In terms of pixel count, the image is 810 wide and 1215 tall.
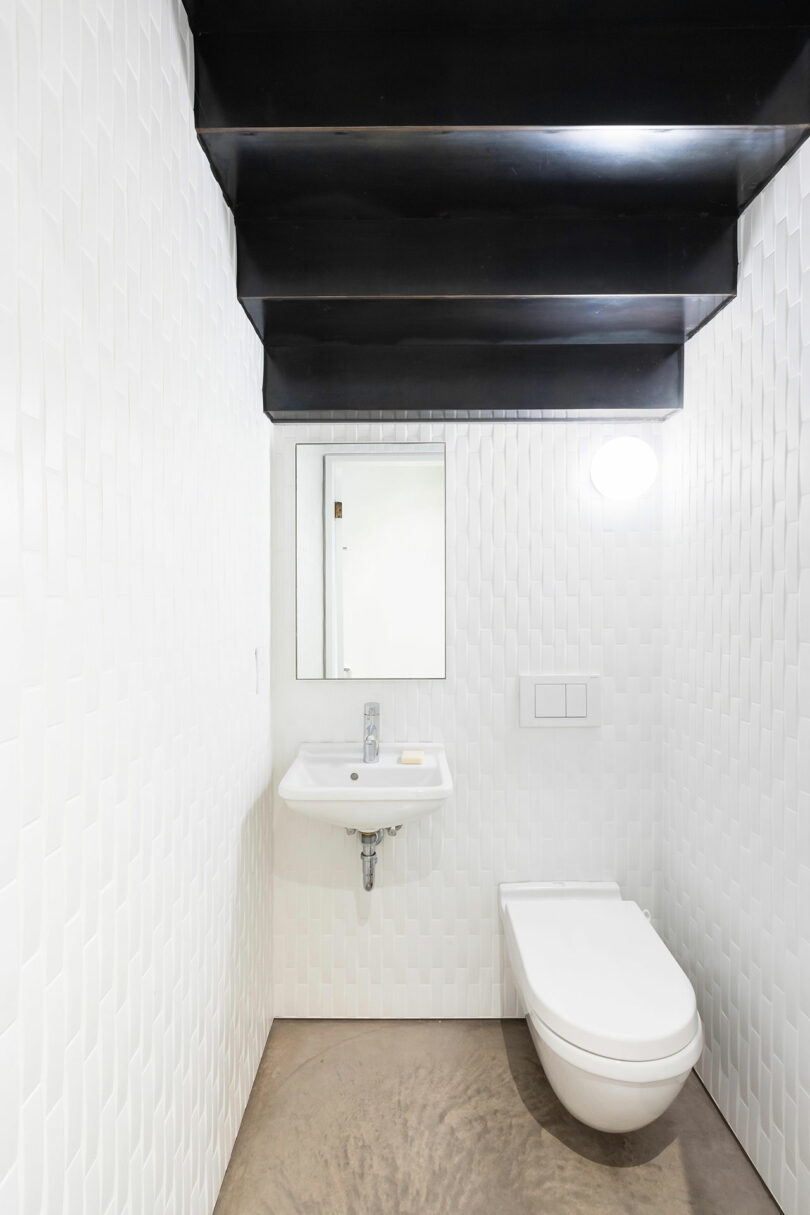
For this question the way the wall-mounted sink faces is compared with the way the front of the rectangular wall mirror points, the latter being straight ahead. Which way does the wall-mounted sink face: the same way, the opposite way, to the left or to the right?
the same way

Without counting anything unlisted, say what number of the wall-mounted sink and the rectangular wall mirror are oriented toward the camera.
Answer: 2

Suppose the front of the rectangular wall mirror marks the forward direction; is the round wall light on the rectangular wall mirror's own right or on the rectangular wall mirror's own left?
on the rectangular wall mirror's own left

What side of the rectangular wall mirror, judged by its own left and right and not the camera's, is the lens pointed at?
front

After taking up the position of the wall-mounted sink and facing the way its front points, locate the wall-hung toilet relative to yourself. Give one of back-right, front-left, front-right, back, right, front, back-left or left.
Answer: front-left

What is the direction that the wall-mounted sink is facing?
toward the camera
